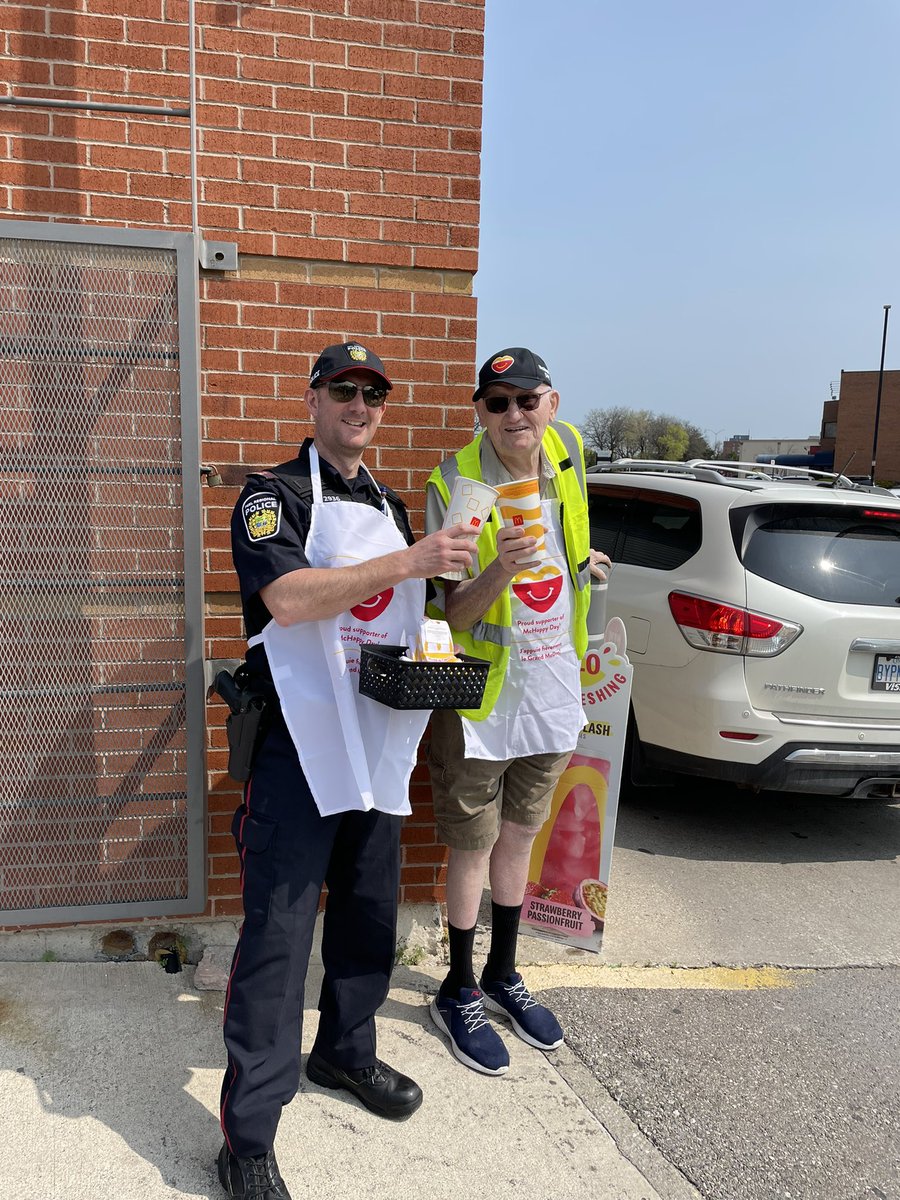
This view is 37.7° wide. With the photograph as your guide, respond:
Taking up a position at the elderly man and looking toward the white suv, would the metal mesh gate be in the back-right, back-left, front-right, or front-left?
back-left

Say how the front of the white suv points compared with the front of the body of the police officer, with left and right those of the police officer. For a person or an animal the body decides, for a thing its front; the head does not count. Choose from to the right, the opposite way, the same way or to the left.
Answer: the opposite way

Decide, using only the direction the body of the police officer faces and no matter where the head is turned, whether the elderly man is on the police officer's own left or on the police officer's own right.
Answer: on the police officer's own left

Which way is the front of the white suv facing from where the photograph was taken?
facing away from the viewer and to the left of the viewer

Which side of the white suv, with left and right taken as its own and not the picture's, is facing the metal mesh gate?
left

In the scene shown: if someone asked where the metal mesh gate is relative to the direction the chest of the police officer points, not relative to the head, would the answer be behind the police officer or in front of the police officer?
behind

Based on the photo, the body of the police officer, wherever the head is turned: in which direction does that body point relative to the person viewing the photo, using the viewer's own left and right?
facing the viewer and to the right of the viewer
